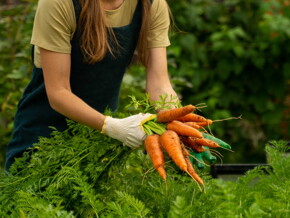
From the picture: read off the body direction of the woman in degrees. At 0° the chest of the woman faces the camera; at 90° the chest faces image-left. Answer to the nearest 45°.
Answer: approximately 315°
